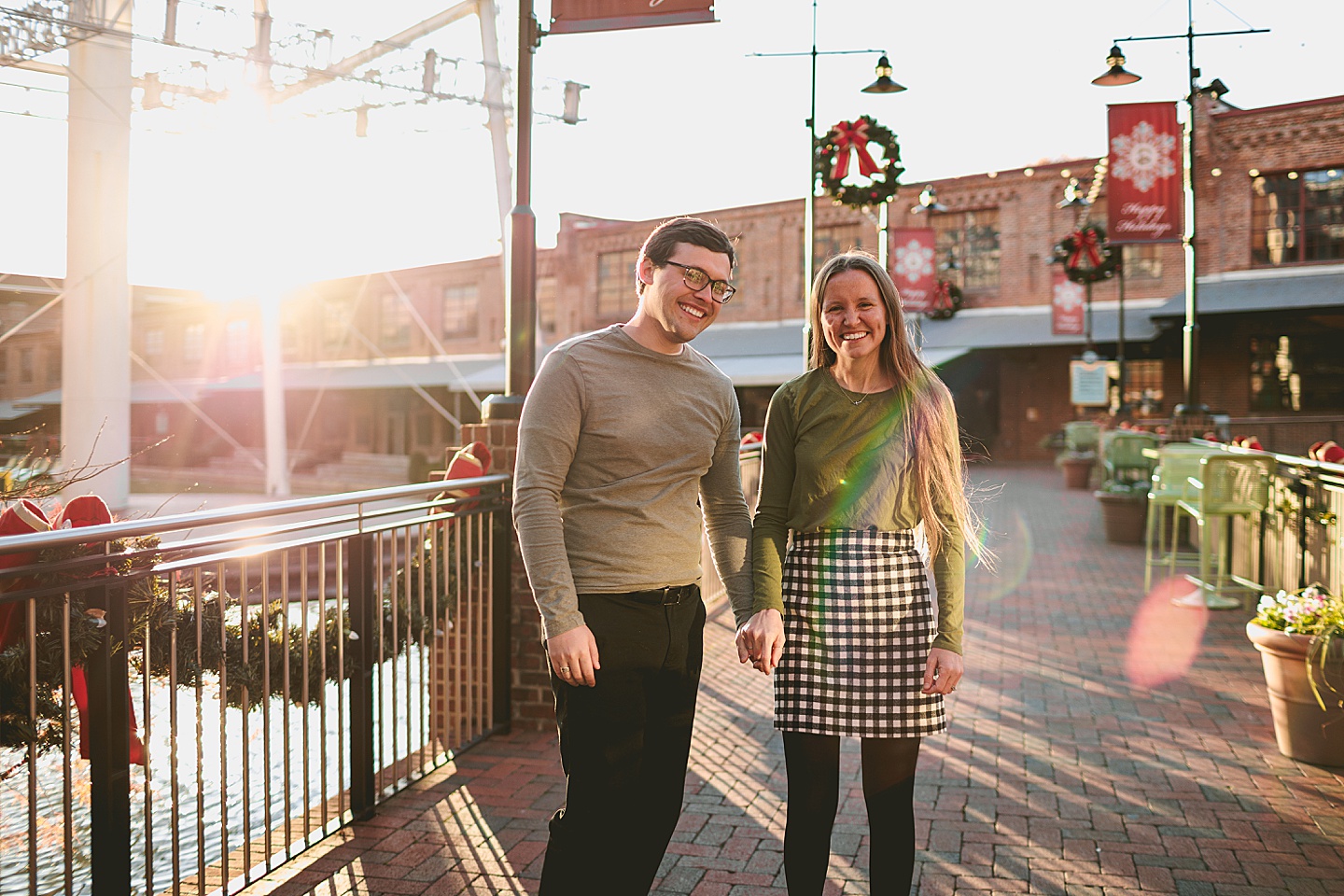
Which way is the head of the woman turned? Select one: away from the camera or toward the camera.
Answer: toward the camera

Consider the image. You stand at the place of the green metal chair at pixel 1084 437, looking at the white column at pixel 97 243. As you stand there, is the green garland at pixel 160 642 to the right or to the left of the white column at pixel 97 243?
left

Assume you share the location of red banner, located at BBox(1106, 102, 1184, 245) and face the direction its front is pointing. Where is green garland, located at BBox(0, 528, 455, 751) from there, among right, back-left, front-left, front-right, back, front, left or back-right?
front

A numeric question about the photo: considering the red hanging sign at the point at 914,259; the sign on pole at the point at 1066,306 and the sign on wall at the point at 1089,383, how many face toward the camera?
3

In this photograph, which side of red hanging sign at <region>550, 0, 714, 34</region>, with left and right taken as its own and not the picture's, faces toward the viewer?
front

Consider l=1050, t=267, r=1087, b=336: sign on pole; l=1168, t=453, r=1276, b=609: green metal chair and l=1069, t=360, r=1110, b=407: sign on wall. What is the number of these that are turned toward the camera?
2

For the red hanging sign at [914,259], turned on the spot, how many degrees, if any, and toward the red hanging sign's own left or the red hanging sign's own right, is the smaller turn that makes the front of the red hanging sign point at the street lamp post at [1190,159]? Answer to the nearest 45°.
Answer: approximately 45° to the red hanging sign's own left

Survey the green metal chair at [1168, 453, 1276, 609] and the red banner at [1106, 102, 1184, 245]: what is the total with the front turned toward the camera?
1

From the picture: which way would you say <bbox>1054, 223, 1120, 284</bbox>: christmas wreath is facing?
toward the camera

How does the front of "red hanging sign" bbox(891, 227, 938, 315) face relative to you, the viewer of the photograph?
facing the viewer

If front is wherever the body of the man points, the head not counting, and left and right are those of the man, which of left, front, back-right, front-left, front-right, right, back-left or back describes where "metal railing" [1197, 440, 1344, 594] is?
left

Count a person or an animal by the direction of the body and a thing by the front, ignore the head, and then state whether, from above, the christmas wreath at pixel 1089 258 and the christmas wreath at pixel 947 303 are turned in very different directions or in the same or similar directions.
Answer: same or similar directions

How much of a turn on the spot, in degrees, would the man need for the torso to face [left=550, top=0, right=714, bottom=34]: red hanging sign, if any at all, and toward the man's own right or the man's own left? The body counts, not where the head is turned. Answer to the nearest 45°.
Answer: approximately 135° to the man's own left

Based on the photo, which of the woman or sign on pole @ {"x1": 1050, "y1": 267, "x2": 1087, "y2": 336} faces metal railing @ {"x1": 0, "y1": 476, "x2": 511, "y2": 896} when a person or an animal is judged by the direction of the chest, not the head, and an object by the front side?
the sign on pole

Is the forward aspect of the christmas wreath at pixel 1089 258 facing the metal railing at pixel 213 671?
yes

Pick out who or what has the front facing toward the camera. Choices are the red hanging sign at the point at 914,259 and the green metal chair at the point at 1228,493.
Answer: the red hanging sign

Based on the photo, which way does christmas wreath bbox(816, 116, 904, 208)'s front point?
toward the camera
